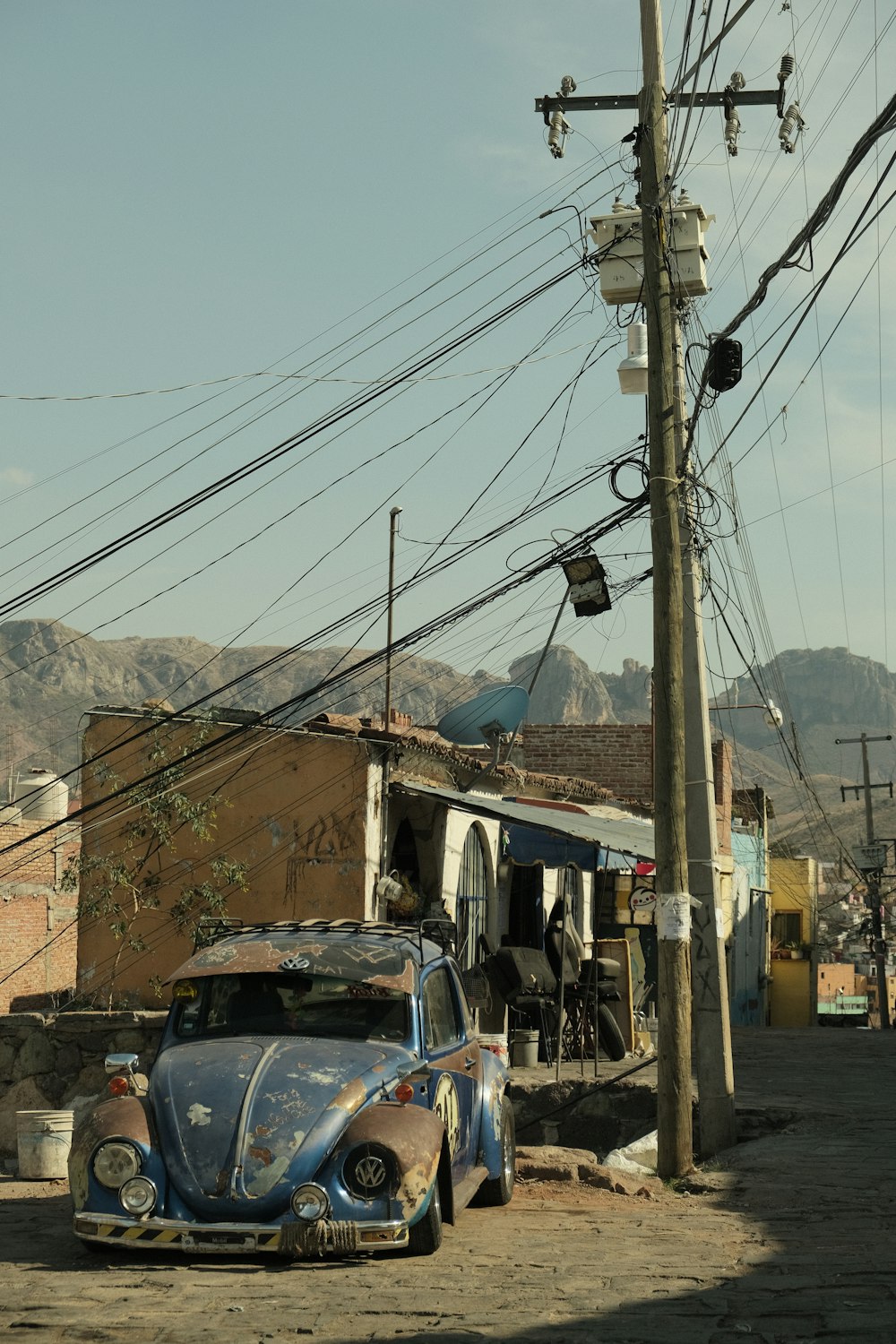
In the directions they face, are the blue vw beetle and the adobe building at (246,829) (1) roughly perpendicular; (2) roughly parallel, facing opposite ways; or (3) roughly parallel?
roughly perpendicular

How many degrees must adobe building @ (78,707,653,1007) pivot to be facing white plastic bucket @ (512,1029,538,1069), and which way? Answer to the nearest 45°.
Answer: approximately 90° to its left

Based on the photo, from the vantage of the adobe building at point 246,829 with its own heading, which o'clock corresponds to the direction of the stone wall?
The stone wall is roughly at 2 o'clock from the adobe building.

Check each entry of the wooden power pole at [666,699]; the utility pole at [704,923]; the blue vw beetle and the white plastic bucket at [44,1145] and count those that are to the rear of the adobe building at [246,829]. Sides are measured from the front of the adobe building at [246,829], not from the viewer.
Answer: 0

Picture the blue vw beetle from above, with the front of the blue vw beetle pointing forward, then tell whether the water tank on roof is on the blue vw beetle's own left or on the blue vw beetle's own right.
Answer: on the blue vw beetle's own right

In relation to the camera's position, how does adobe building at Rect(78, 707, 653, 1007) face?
facing the viewer and to the right of the viewer

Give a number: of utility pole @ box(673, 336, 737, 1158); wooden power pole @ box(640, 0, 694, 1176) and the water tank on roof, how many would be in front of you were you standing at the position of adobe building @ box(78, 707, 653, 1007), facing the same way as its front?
2

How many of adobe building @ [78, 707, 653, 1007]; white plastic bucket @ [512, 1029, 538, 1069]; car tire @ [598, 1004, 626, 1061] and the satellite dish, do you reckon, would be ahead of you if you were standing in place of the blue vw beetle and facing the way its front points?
0

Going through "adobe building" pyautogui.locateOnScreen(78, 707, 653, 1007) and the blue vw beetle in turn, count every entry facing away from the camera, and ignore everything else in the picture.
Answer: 0

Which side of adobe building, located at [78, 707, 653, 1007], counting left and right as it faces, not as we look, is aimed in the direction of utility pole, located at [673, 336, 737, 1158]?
front

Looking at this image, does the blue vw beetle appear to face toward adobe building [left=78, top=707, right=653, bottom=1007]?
no

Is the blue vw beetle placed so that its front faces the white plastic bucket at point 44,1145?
no

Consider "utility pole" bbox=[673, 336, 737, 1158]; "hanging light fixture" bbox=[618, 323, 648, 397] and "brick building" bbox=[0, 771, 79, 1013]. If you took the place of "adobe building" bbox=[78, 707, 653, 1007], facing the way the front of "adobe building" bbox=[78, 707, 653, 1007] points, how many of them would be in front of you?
2
